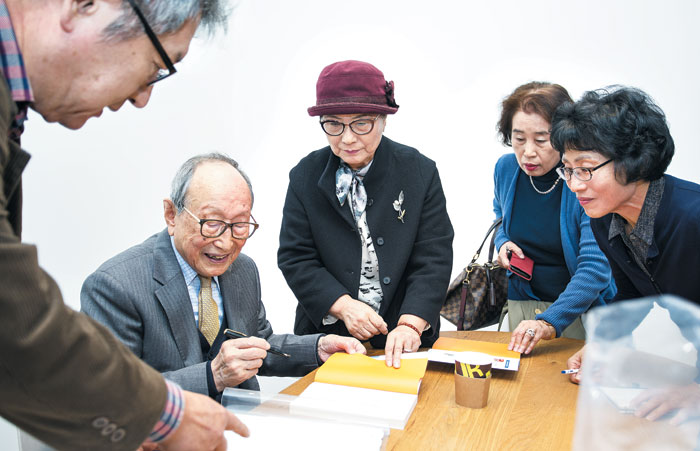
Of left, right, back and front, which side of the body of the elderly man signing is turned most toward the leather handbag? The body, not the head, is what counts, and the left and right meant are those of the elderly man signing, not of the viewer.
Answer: left

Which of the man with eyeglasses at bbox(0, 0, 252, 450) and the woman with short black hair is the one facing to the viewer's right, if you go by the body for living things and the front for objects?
the man with eyeglasses

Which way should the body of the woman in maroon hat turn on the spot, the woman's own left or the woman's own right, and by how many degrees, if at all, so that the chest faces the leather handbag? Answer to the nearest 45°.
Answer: approximately 135° to the woman's own left

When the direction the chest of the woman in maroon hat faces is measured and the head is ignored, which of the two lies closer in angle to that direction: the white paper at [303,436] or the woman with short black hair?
the white paper

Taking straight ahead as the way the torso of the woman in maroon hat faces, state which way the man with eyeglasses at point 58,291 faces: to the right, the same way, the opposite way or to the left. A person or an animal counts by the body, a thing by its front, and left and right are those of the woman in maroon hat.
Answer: to the left

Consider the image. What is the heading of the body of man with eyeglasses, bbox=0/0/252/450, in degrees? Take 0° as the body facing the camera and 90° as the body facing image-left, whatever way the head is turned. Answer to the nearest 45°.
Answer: approximately 270°

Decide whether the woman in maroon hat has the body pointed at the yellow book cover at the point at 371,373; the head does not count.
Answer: yes
